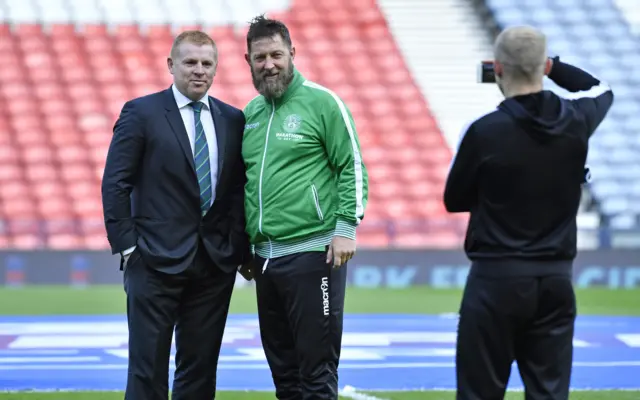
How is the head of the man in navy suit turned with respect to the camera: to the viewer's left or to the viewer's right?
to the viewer's right

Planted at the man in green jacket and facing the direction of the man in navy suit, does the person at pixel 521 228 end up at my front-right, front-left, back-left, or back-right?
back-left

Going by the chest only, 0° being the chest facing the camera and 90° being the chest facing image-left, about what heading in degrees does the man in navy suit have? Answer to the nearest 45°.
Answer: approximately 315°

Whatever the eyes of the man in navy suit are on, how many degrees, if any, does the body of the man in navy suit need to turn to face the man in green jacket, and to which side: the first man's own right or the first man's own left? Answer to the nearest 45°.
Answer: approximately 45° to the first man's own left

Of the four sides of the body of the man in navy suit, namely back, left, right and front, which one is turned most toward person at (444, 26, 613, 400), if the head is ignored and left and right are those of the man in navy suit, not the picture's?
left

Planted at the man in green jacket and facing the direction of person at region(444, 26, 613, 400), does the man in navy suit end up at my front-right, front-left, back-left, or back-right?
back-right
